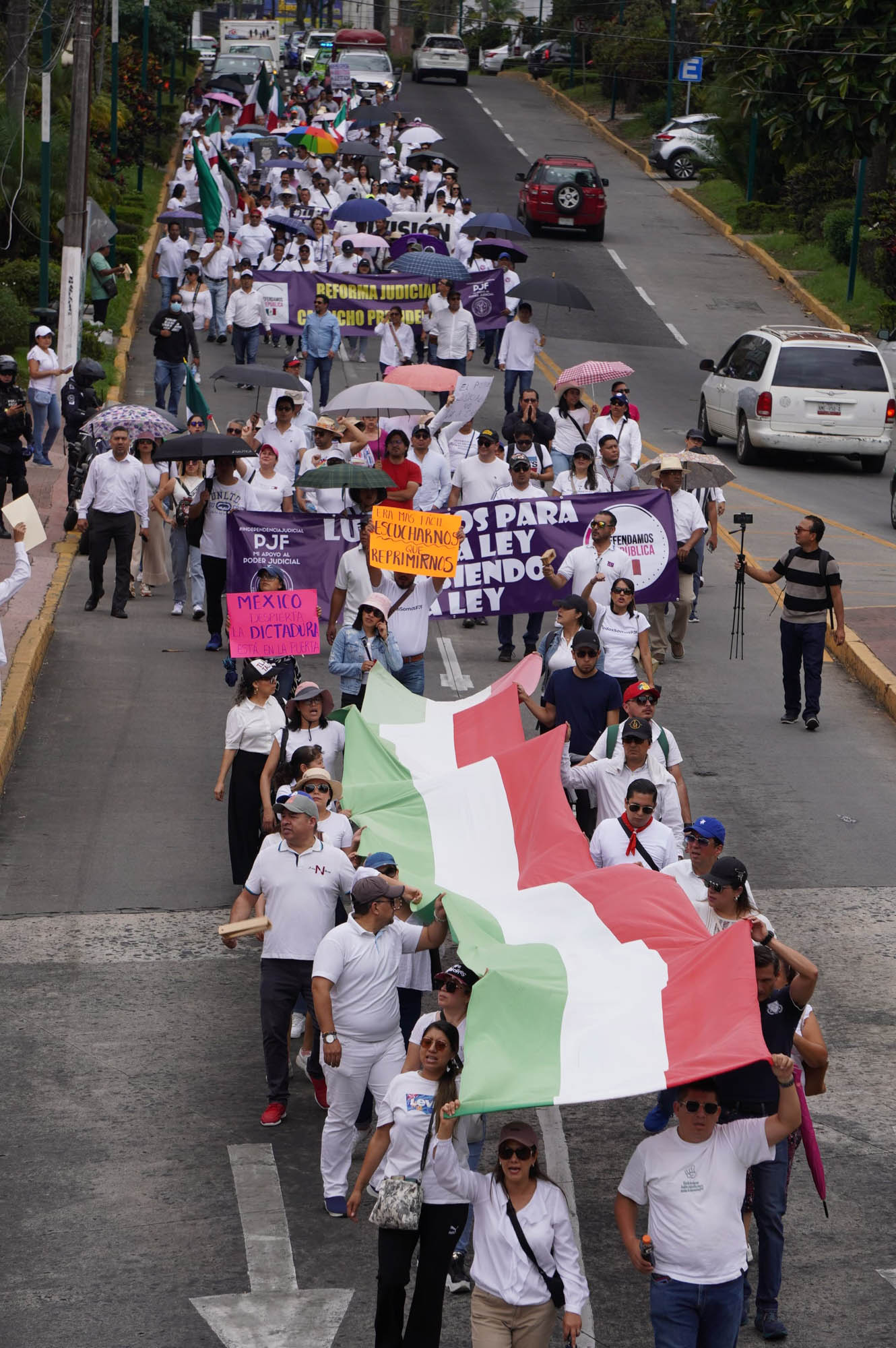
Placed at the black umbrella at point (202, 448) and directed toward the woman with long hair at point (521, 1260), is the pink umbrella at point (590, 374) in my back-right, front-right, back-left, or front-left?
back-left

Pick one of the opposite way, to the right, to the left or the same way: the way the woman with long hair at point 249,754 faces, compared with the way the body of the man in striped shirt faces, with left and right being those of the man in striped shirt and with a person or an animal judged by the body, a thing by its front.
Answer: to the left

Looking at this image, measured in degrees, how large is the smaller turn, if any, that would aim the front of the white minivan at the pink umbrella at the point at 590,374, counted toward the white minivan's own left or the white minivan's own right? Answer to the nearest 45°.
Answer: approximately 90° to the white minivan's own left

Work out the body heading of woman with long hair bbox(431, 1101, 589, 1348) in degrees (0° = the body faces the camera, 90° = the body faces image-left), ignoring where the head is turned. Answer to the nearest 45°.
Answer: approximately 0°

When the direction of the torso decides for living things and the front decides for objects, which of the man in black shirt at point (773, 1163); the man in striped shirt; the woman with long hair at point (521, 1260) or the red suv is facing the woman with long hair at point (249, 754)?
the man in striped shirt

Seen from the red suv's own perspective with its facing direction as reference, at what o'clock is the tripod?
The tripod is roughly at 6 o'clock from the red suv.

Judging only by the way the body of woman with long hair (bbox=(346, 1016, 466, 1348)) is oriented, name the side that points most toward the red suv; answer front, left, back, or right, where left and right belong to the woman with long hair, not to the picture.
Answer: back

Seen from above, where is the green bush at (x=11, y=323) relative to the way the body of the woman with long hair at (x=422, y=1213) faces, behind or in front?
behind

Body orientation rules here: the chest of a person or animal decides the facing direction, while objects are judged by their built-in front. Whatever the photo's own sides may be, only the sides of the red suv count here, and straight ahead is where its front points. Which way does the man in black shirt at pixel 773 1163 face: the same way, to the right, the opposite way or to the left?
the opposite way

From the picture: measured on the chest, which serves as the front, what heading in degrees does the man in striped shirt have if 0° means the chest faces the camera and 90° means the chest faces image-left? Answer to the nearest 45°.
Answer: approximately 45°

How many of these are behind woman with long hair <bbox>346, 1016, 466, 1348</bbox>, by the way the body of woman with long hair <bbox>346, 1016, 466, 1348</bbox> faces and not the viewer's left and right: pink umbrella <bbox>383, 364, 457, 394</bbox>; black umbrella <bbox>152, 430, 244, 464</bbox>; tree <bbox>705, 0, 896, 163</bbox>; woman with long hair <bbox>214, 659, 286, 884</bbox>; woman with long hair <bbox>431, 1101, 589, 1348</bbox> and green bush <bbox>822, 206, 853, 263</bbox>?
5

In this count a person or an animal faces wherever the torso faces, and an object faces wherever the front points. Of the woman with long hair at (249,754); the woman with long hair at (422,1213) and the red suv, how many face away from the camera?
1

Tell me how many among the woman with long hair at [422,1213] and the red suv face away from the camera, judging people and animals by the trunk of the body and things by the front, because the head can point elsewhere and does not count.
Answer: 1

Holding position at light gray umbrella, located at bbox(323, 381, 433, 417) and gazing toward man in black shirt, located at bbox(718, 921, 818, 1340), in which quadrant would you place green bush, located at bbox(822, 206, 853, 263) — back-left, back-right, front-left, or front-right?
back-left

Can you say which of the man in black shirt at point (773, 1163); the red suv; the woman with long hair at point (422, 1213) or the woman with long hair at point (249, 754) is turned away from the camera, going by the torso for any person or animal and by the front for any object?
the red suv

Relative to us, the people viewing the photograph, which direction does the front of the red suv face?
facing away from the viewer

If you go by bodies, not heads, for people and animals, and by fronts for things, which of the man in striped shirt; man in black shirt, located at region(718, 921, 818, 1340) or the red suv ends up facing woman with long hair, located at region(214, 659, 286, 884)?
the man in striped shirt

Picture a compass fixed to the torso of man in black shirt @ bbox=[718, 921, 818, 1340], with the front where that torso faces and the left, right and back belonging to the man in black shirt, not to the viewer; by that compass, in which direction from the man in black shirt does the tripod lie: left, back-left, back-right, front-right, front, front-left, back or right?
back
